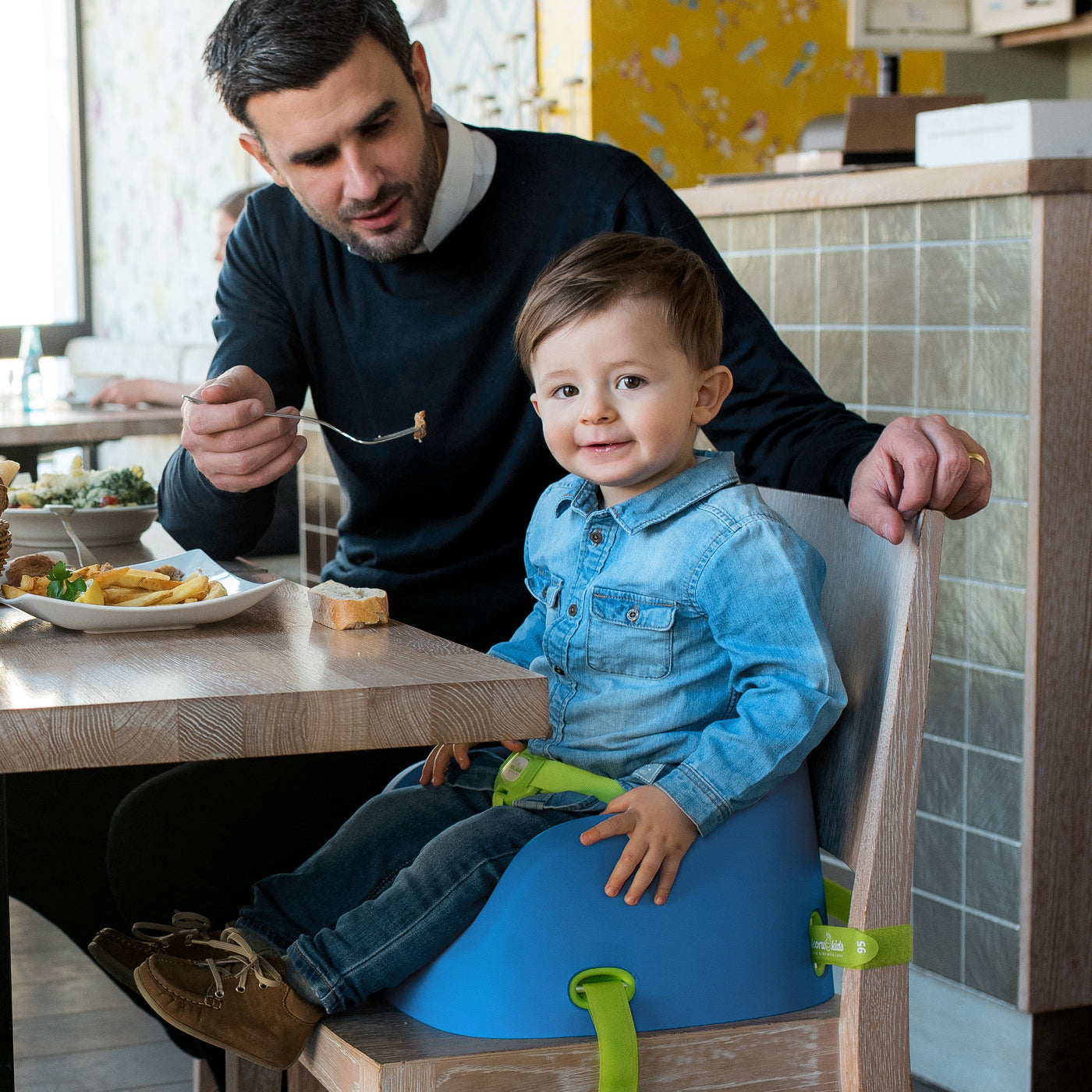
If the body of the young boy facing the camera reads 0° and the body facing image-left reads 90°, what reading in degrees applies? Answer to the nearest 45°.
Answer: approximately 45°

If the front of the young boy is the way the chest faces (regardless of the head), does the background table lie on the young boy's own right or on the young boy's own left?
on the young boy's own right

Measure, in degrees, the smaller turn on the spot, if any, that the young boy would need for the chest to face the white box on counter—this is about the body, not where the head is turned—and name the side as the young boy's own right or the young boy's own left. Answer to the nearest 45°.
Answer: approximately 180°

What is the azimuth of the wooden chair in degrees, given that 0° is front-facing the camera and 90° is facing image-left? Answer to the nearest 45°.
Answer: approximately 90°

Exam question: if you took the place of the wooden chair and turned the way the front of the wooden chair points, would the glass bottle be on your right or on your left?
on your right

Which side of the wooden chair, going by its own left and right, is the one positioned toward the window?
right
